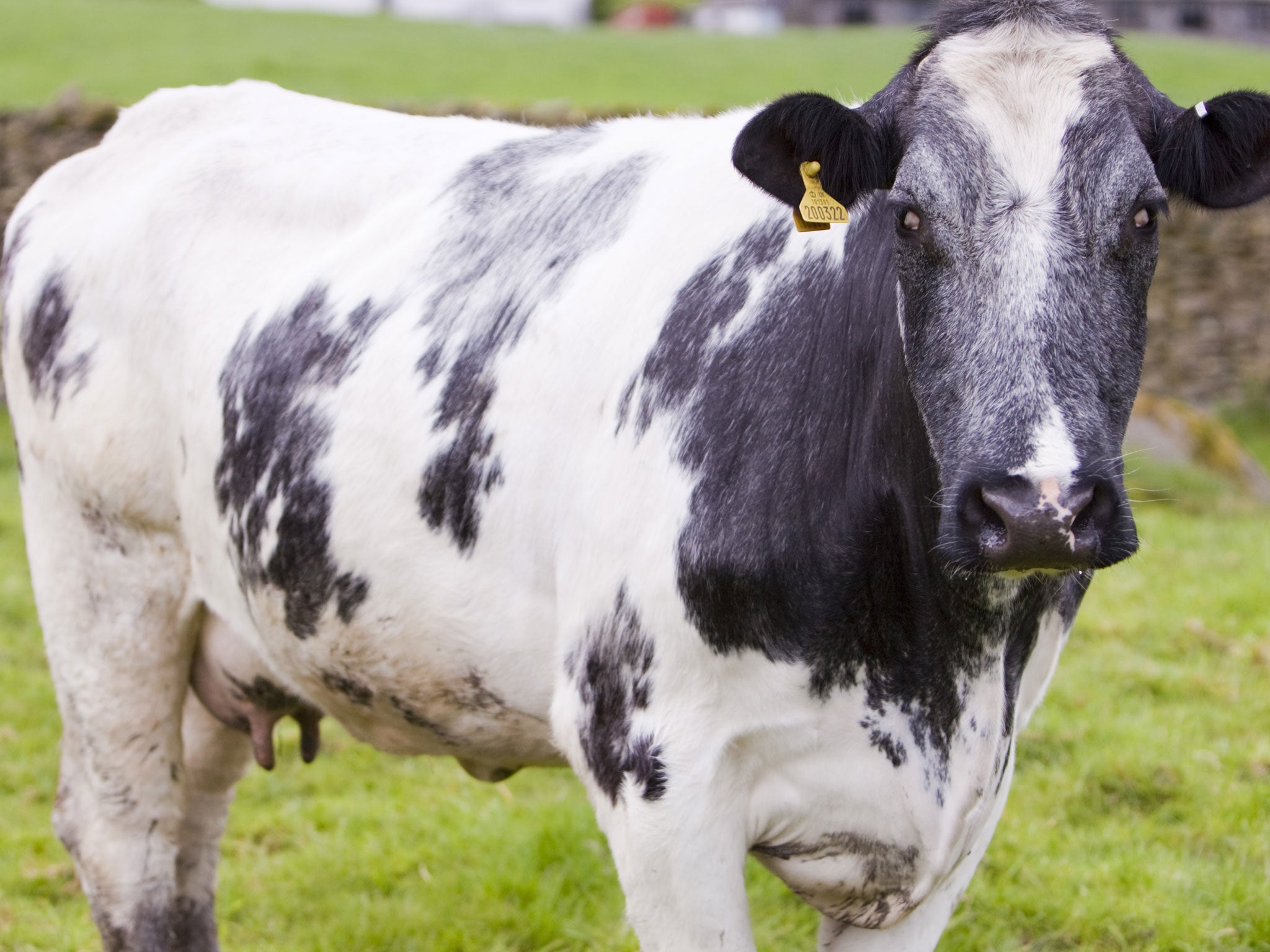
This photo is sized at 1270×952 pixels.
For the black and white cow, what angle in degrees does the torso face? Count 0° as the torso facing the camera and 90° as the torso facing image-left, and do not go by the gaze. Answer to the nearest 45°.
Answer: approximately 315°
